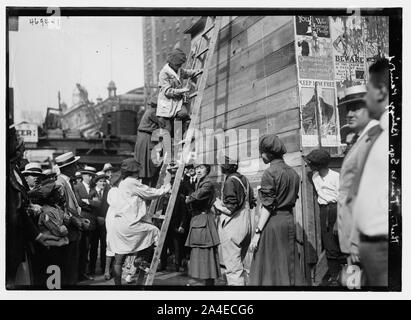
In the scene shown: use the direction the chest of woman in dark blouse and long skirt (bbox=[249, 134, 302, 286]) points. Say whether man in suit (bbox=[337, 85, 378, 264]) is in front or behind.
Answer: behind

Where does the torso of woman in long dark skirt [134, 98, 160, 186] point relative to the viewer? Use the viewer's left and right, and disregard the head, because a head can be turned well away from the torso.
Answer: facing to the right of the viewer

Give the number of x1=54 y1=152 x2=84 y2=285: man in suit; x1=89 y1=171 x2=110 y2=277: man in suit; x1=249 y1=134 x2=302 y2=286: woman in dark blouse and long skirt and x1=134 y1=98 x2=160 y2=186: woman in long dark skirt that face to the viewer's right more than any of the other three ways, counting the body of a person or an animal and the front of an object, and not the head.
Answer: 2

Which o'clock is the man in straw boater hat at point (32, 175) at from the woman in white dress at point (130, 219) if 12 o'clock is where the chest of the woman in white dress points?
The man in straw boater hat is roughly at 8 o'clock from the woman in white dress.

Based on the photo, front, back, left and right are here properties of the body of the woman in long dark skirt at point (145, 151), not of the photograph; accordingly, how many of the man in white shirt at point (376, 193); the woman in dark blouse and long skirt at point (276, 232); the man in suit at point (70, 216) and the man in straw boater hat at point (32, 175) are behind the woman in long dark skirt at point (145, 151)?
2
